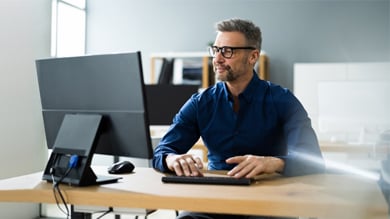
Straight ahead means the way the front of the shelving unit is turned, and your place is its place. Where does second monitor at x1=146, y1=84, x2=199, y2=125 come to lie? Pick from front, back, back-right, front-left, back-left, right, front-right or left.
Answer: front

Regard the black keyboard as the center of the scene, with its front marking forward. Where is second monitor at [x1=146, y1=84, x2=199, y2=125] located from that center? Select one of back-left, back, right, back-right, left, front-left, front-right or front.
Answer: front

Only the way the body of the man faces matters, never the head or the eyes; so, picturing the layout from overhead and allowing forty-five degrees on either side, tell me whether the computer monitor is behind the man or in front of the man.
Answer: in front

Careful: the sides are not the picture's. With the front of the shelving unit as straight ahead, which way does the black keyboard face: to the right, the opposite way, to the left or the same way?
the opposite way

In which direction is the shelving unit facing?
toward the camera

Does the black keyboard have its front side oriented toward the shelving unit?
yes

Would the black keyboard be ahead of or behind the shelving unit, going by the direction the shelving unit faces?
ahead

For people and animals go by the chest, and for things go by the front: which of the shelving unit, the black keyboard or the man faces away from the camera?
the black keyboard

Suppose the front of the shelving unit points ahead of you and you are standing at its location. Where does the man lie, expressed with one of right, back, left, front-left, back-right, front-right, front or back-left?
front

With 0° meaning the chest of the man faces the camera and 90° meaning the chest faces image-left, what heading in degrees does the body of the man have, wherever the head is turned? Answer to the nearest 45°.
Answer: approximately 45°

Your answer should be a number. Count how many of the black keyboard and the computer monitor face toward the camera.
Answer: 0

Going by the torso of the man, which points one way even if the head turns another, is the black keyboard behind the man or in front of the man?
in front

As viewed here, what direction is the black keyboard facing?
away from the camera

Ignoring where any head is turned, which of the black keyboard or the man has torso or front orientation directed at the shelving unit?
the black keyboard

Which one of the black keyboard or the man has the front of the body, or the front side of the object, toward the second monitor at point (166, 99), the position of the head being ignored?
the black keyboard

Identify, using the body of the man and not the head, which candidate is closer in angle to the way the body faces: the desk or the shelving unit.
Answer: the desk

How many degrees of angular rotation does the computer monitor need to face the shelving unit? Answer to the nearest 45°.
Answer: approximately 45° to its left
